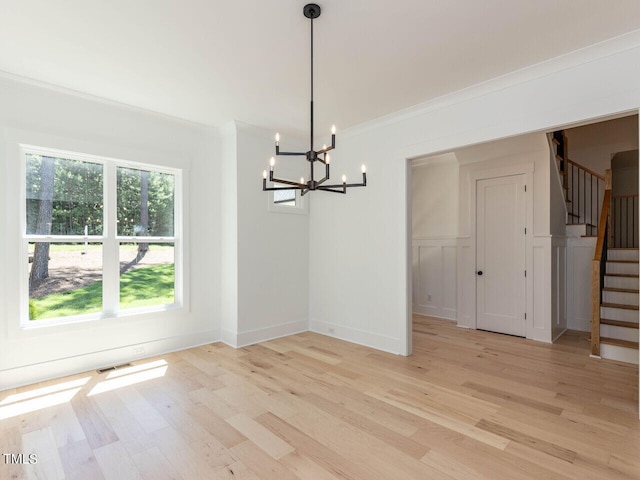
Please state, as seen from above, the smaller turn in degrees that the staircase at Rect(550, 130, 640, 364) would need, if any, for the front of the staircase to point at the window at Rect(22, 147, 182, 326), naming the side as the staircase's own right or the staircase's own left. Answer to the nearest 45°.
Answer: approximately 45° to the staircase's own right

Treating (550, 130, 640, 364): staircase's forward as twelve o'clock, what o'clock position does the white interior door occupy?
The white interior door is roughly at 2 o'clock from the staircase.

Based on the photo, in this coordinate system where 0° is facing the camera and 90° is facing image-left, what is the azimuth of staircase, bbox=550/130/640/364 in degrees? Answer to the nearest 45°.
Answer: approximately 0°
